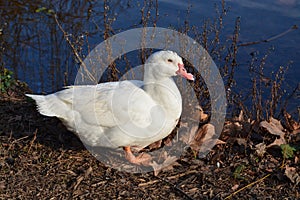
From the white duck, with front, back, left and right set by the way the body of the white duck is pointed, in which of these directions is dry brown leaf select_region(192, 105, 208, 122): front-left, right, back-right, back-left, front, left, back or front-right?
front-left

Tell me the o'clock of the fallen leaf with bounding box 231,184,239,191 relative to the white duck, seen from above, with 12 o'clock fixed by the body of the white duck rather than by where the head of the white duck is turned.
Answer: The fallen leaf is roughly at 1 o'clock from the white duck.

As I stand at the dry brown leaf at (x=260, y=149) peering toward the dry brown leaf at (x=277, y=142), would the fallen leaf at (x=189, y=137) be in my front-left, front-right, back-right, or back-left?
back-left

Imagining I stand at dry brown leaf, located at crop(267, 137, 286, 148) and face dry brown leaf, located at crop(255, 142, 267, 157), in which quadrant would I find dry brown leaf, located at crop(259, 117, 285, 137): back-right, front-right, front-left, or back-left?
back-right

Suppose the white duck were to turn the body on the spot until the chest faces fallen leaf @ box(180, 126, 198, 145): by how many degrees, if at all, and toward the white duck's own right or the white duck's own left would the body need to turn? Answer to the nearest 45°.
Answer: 0° — it already faces it

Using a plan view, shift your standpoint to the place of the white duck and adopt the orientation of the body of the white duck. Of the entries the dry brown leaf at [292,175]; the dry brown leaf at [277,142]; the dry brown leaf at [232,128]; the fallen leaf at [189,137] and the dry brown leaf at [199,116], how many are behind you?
0

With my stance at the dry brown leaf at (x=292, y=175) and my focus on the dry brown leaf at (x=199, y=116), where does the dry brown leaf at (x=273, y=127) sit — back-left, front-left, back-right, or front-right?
front-right

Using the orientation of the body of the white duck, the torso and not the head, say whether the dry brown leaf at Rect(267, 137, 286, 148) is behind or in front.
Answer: in front

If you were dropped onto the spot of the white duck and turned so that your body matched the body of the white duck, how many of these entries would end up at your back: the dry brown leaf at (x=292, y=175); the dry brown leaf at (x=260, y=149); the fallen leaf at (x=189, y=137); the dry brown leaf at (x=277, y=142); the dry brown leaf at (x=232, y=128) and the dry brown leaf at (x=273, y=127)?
0

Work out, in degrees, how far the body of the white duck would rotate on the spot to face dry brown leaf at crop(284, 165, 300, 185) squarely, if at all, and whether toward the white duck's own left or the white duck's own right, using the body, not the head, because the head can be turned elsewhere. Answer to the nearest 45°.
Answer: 0° — it already faces it

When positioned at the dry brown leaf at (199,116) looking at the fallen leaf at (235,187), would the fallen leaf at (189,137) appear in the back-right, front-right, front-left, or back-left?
front-right

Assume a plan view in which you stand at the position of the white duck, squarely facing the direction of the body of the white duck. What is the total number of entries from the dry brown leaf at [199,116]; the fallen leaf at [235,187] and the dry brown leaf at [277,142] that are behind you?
0

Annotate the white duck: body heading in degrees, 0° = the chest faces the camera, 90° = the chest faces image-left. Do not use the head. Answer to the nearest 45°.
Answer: approximately 270°

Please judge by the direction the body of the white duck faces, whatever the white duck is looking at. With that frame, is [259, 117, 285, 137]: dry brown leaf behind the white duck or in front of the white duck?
in front

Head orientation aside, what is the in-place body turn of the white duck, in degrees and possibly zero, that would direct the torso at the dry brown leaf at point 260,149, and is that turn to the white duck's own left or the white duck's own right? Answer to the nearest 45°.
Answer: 0° — it already faces it
